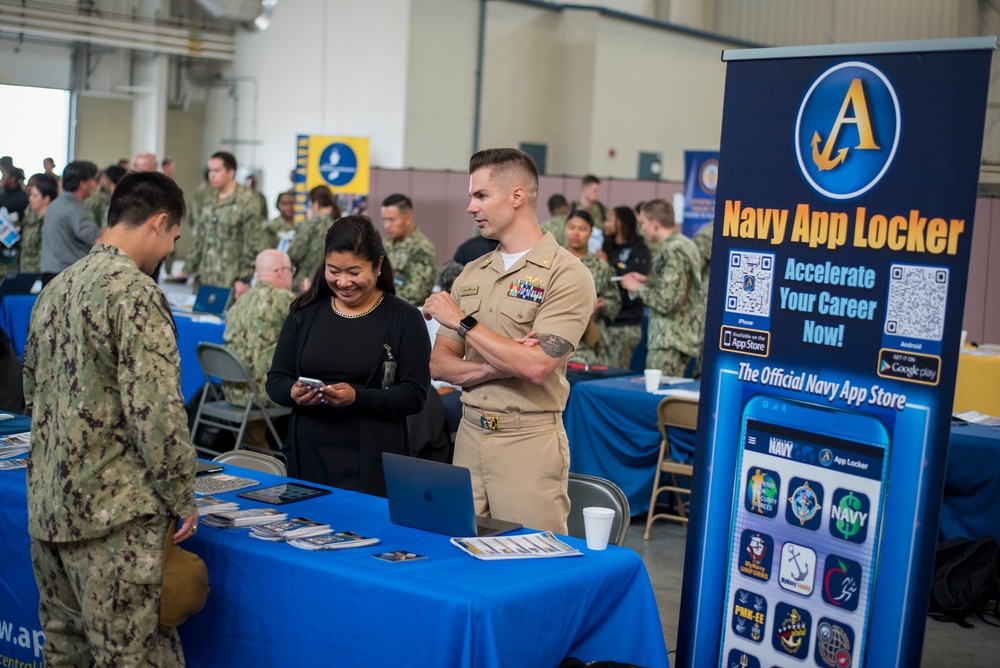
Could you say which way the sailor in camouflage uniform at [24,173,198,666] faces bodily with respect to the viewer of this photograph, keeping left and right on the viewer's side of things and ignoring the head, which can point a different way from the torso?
facing away from the viewer and to the right of the viewer

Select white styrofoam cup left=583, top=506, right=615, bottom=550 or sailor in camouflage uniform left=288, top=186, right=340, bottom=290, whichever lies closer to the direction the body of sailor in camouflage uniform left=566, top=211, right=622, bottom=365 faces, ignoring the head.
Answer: the white styrofoam cup

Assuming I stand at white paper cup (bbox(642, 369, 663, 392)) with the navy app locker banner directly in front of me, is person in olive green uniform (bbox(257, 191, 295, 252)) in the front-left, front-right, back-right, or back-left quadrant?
back-right

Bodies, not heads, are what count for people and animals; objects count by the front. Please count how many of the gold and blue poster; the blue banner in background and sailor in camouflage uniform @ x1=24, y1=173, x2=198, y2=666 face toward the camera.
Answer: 2

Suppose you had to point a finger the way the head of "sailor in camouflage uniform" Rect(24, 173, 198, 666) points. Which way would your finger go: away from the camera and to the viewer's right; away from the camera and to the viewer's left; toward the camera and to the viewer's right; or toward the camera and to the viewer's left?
away from the camera and to the viewer's right

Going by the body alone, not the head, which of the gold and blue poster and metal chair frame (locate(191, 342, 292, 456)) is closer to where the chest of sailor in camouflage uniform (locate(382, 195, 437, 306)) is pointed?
the metal chair frame

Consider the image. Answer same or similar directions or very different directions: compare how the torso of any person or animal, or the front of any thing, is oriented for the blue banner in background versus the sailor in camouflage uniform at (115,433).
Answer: very different directions

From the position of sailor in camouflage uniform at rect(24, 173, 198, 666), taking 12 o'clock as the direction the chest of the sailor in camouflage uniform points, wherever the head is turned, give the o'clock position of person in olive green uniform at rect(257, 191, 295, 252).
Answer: The person in olive green uniform is roughly at 11 o'clock from the sailor in camouflage uniform.
